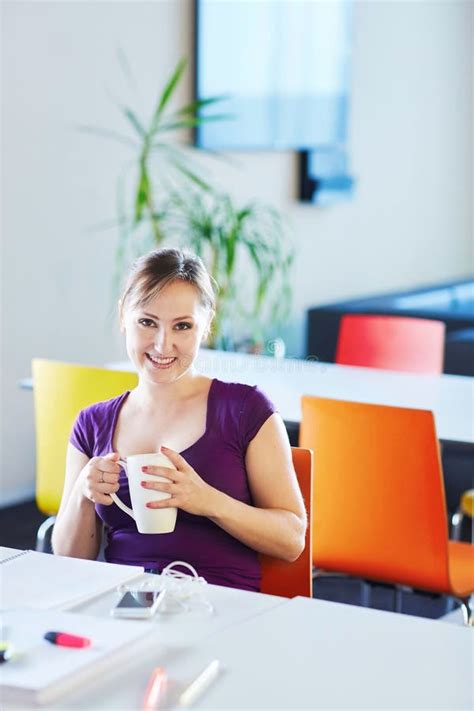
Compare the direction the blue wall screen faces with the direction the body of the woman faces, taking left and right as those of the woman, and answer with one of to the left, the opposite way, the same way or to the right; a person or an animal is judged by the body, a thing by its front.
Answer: the same way

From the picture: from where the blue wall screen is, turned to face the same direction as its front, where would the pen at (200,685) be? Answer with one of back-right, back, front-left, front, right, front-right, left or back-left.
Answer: front

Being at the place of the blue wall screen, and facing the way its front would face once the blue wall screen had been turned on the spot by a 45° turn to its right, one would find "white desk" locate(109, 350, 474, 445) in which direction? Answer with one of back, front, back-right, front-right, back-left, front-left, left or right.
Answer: front-left

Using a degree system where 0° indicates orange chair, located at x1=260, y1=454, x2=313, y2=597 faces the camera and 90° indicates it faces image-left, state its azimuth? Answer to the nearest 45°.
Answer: approximately 45°

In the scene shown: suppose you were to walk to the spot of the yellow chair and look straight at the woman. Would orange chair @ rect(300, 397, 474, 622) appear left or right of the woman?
left

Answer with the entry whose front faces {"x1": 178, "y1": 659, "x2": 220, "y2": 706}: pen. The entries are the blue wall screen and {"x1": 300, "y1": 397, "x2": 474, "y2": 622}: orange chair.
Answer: the blue wall screen

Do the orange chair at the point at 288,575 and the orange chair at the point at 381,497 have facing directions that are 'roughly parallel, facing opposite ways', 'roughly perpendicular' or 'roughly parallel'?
roughly parallel, facing opposite ways

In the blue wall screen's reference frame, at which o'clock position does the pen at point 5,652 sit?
The pen is roughly at 12 o'clock from the blue wall screen.

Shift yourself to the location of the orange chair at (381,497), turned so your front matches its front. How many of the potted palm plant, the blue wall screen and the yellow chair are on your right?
0

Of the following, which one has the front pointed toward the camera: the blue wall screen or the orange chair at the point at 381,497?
the blue wall screen

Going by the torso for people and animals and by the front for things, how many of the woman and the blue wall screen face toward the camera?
2

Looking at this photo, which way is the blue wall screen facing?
toward the camera

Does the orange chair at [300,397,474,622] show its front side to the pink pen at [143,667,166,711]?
no

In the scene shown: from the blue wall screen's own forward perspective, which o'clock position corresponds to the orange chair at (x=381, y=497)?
The orange chair is roughly at 12 o'clock from the blue wall screen.
